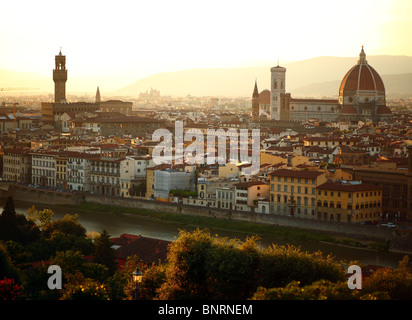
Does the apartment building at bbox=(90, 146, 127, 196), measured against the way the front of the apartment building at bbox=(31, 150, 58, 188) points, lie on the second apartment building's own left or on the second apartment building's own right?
on the second apartment building's own left

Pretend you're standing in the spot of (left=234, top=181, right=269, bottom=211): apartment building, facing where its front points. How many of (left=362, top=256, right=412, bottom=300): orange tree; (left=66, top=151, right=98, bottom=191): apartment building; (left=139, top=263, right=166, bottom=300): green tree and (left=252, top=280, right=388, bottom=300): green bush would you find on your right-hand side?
1

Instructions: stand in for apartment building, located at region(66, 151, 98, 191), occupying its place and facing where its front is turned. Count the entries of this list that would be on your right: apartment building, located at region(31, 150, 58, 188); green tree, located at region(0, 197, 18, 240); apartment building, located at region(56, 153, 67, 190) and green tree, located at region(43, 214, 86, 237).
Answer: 2

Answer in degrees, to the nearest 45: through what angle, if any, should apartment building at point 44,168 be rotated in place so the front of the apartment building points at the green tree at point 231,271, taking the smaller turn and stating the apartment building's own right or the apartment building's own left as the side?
approximately 45° to the apartment building's own left

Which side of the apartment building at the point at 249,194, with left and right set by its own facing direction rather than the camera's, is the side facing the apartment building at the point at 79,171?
right

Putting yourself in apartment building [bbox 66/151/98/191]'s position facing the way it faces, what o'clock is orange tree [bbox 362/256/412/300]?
The orange tree is roughly at 10 o'clock from the apartment building.

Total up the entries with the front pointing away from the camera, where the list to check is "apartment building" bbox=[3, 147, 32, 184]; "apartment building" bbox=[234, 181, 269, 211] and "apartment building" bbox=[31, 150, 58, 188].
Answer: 0

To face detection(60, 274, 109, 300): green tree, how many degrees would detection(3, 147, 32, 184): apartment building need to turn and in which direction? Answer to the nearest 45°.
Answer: approximately 45° to its left

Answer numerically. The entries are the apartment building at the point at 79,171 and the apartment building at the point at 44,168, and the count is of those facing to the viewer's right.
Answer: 0

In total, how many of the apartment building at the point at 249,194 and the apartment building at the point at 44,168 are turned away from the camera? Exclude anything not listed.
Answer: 0

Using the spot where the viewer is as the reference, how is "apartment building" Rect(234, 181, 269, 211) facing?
facing the viewer and to the left of the viewer

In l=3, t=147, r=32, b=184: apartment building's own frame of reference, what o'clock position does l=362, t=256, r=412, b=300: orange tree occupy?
The orange tree is roughly at 10 o'clock from the apartment building.
